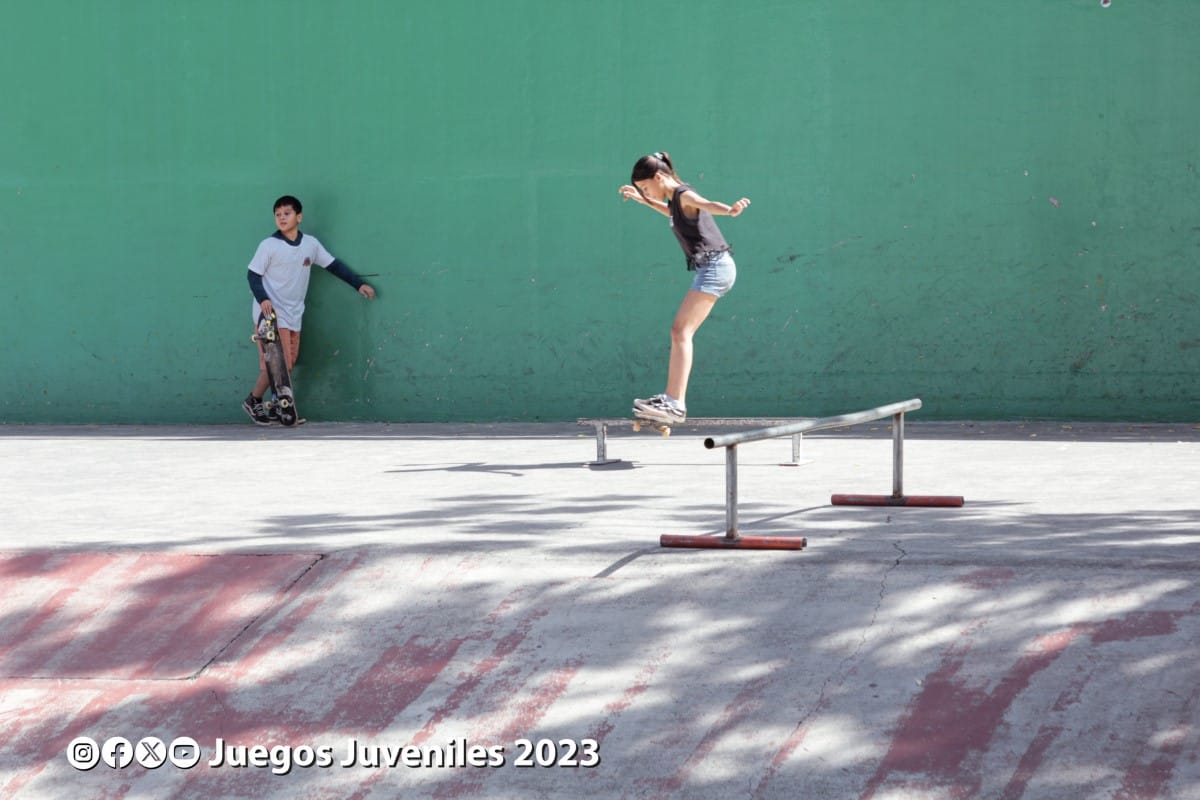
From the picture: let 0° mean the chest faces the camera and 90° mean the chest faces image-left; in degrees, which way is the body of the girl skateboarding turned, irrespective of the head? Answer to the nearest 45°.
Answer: approximately 90°
